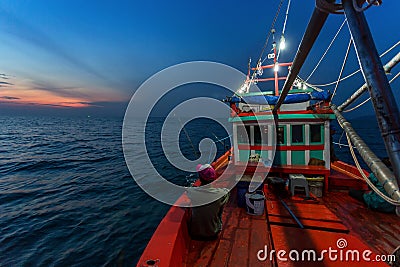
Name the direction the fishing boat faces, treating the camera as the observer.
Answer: facing the viewer
